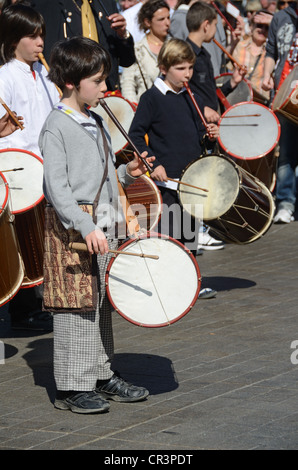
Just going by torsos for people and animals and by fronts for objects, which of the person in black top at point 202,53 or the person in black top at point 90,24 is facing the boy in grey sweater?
the person in black top at point 90,24

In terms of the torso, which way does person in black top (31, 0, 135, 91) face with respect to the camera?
toward the camera

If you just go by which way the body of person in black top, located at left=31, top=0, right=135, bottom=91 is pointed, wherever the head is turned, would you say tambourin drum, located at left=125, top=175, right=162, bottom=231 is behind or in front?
in front

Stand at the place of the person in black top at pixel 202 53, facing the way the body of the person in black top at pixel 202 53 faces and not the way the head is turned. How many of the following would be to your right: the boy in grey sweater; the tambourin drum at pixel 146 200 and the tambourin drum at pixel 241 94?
2

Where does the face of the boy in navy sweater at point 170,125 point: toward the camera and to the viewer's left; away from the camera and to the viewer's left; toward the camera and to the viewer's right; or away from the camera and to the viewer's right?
toward the camera and to the viewer's right

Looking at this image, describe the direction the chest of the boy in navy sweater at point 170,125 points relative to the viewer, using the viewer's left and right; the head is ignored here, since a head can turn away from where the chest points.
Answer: facing the viewer and to the right of the viewer

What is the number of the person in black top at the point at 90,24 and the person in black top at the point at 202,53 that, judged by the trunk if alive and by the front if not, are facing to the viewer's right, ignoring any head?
1

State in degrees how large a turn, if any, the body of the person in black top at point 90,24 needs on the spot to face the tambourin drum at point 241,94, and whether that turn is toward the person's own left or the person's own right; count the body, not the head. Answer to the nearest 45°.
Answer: approximately 135° to the person's own left

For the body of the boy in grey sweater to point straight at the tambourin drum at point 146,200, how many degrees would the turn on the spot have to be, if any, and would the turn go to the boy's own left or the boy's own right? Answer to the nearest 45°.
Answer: approximately 90° to the boy's own left

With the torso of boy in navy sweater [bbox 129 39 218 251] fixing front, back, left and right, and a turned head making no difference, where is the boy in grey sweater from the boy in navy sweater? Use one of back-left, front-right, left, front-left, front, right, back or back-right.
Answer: front-right

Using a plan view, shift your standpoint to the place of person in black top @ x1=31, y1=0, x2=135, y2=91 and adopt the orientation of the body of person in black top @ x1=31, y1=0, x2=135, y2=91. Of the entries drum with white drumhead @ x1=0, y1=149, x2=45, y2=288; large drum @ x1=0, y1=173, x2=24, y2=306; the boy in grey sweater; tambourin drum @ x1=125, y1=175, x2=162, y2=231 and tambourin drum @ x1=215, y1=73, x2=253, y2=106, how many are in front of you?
4

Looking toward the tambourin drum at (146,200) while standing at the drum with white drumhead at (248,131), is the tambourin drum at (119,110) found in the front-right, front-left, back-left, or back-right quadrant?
front-right

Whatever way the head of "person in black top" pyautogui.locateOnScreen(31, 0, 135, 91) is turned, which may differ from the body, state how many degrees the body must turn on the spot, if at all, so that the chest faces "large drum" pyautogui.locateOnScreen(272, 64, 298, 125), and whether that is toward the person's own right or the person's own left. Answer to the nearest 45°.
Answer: approximately 90° to the person's own left

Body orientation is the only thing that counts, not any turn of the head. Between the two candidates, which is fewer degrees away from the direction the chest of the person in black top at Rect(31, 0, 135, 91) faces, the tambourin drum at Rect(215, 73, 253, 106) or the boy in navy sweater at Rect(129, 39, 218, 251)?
the boy in navy sweater

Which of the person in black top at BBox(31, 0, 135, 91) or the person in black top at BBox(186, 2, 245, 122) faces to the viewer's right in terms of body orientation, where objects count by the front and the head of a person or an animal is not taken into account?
the person in black top at BBox(186, 2, 245, 122)

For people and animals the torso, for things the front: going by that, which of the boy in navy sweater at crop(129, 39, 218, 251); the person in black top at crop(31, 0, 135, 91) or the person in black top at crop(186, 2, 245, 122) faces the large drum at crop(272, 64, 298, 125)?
the person in black top at crop(186, 2, 245, 122)
